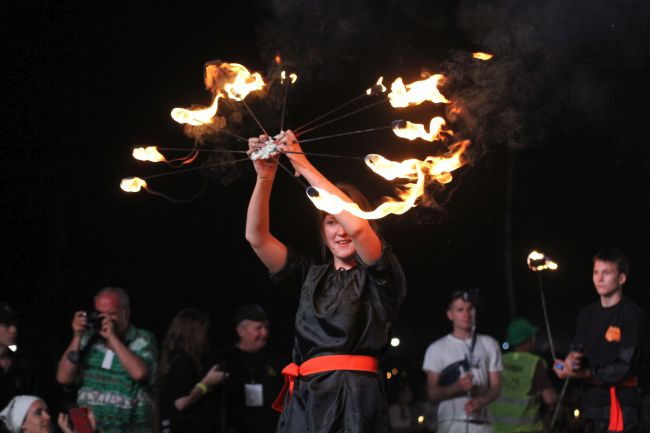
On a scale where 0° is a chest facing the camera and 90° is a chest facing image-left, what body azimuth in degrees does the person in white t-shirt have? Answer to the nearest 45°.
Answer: approximately 0°

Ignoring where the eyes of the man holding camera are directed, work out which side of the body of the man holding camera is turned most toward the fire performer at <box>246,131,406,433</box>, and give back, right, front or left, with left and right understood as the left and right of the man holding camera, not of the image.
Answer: left

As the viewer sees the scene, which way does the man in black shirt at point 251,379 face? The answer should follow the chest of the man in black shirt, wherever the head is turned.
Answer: toward the camera

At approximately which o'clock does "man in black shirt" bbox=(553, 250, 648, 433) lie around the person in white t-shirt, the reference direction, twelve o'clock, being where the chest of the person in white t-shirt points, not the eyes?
The man in black shirt is roughly at 10 o'clock from the person in white t-shirt.

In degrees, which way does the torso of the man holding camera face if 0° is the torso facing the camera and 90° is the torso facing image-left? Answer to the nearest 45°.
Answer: approximately 45°

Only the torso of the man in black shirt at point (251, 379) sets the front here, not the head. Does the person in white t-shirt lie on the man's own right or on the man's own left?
on the man's own left

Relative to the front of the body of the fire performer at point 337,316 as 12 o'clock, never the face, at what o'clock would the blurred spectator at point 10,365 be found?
The blurred spectator is roughly at 3 o'clock from the fire performer.

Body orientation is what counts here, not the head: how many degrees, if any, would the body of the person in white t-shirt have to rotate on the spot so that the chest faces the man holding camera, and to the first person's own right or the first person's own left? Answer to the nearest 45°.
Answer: approximately 45° to the first person's own right

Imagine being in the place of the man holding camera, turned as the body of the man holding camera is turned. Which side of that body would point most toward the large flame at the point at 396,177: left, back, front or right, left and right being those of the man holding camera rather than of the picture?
left

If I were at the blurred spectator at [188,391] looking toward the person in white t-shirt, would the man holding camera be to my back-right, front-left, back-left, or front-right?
back-right

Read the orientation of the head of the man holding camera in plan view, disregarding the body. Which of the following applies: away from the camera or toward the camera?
toward the camera
